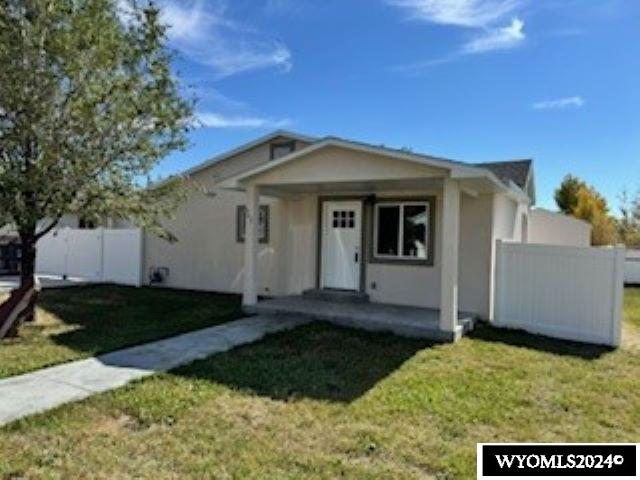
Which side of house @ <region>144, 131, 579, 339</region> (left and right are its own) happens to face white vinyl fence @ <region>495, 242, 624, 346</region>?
left

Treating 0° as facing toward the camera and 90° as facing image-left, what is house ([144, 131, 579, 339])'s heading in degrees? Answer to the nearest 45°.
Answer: approximately 45°

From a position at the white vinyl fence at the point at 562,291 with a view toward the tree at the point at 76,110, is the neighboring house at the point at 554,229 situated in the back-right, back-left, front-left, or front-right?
back-right

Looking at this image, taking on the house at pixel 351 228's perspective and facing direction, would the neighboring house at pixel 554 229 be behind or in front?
behind

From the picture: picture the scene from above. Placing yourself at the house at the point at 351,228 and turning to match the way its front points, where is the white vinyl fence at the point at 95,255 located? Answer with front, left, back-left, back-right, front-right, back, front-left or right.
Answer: right

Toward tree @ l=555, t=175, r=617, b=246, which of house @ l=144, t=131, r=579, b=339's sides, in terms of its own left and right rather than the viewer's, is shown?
back

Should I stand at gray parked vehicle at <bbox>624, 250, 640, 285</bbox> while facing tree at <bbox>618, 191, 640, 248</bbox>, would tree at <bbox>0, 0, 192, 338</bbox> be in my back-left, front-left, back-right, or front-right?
back-left

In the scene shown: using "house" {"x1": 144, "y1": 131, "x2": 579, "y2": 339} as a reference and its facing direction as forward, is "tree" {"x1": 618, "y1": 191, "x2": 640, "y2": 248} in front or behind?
behind
